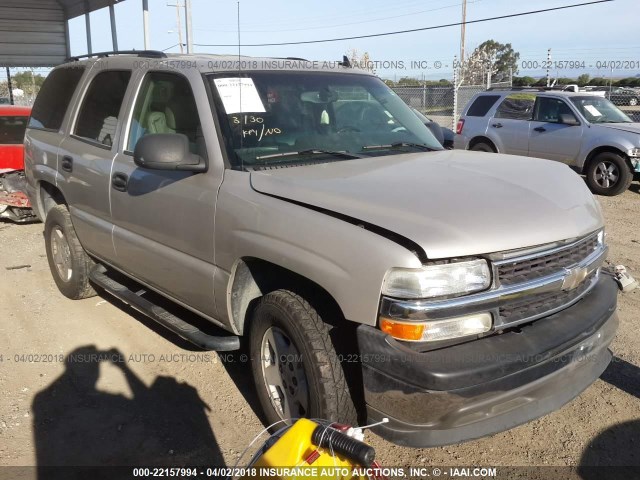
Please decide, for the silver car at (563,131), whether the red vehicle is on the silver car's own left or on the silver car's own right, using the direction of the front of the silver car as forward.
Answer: on the silver car's own right

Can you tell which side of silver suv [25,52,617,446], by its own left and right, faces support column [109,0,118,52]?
back

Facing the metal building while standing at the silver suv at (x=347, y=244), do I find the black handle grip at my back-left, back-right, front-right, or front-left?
back-left

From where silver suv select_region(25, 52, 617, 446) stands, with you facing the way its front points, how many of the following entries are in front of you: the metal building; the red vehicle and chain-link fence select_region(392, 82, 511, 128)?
0

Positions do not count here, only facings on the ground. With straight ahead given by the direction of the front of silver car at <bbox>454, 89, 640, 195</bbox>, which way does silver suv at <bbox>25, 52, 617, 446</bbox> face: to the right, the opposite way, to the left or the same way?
the same way

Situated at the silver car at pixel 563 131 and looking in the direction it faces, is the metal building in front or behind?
behind

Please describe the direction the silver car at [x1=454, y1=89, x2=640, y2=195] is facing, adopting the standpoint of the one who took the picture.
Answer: facing the viewer and to the right of the viewer

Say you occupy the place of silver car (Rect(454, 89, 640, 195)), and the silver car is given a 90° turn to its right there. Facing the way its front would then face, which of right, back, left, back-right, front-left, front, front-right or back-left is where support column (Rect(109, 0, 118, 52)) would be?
front-right

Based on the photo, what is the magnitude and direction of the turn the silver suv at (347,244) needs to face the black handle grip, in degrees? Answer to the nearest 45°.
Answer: approximately 45° to its right

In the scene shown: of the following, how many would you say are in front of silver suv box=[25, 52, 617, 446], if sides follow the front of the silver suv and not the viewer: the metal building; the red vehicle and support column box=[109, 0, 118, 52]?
0

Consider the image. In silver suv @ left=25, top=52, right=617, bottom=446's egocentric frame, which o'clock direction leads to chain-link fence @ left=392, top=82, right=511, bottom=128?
The chain-link fence is roughly at 8 o'clock from the silver suv.

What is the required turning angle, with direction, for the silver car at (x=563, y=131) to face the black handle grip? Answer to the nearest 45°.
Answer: approximately 45° to its right

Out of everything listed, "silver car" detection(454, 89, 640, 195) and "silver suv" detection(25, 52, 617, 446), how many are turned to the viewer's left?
0

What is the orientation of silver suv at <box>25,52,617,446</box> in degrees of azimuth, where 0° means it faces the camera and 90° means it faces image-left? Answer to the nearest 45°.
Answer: approximately 315°

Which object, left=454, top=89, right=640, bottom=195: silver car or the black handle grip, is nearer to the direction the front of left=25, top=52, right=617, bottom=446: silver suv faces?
the black handle grip

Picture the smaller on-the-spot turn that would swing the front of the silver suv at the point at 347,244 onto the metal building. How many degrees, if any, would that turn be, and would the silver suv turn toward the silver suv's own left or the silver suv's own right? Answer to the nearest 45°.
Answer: approximately 180°

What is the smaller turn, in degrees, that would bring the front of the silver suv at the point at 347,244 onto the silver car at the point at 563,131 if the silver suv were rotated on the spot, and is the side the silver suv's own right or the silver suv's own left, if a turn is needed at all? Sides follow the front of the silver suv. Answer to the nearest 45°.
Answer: approximately 90° to the silver suv's own left
